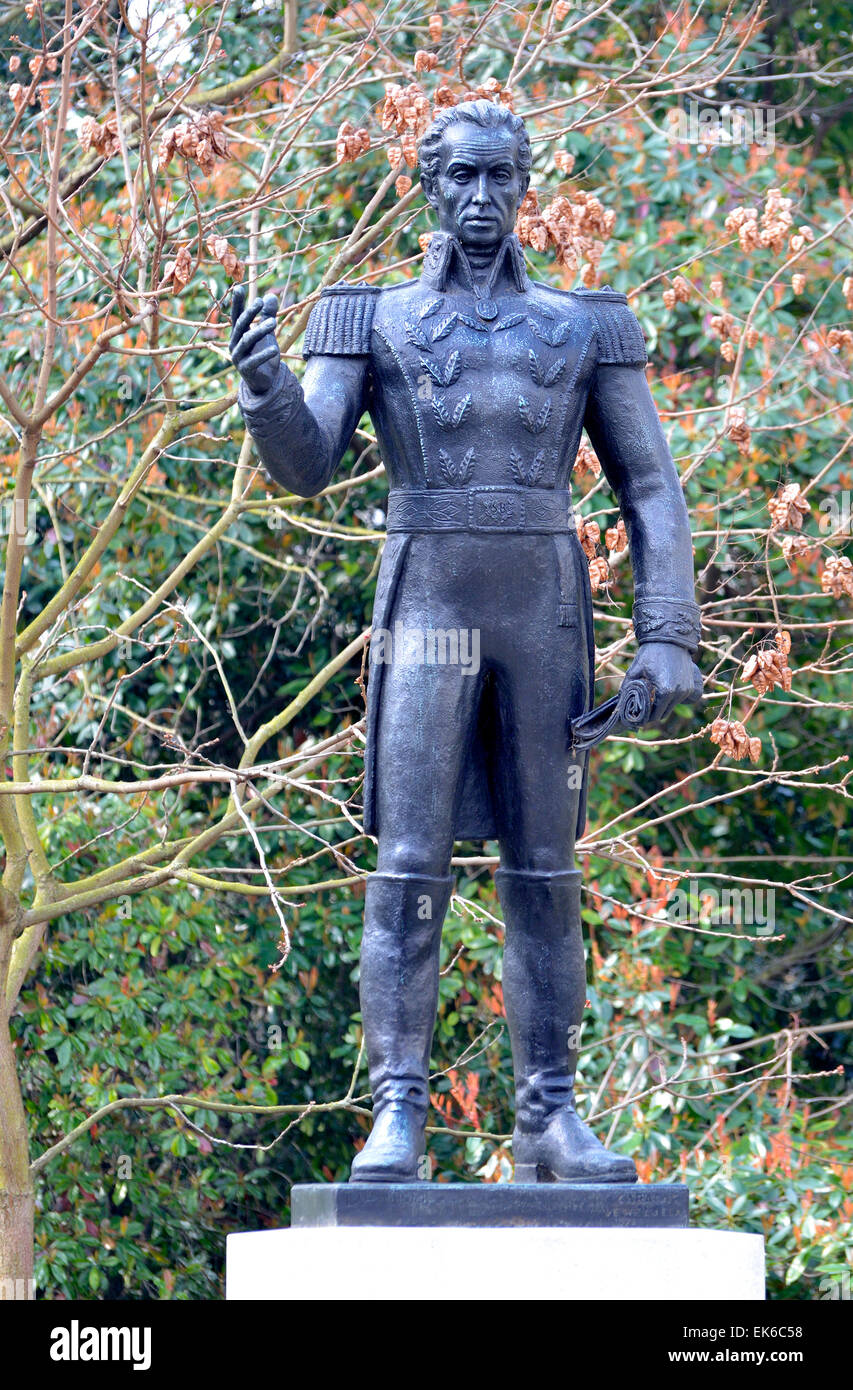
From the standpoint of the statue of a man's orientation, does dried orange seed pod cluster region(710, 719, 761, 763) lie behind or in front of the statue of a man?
behind

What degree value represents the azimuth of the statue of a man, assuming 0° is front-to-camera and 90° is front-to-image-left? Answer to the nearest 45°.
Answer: approximately 0°

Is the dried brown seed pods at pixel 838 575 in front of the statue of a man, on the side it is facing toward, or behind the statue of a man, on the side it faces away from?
behind

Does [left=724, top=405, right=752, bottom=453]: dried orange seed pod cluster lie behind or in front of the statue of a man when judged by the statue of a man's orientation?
behind

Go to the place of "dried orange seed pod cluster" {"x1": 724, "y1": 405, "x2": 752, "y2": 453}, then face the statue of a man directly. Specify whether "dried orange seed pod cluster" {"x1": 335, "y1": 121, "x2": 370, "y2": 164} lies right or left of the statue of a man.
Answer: right

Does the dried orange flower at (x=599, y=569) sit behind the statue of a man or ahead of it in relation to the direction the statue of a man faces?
behind
